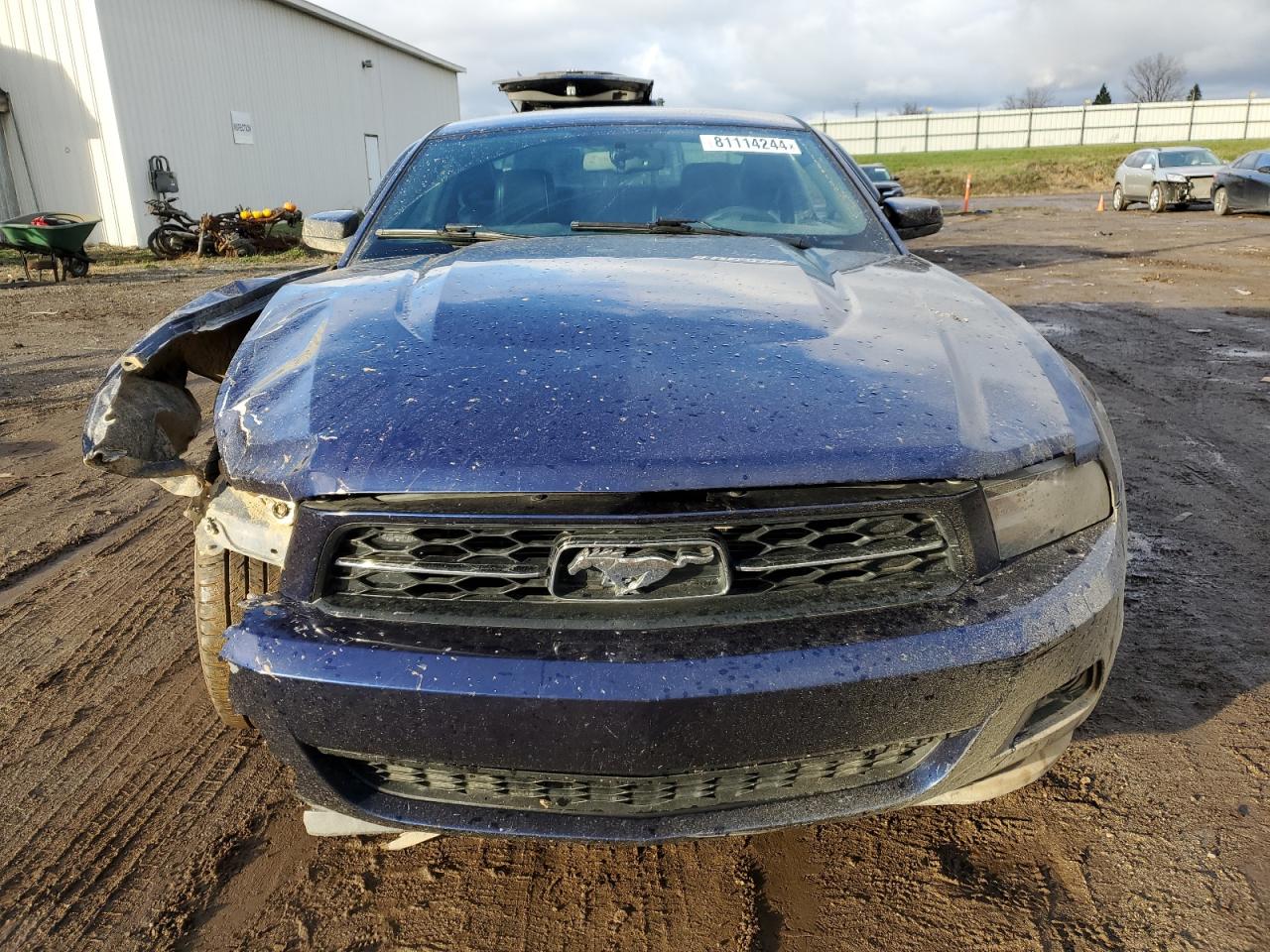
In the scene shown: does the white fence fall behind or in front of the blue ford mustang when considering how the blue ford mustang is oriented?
behind

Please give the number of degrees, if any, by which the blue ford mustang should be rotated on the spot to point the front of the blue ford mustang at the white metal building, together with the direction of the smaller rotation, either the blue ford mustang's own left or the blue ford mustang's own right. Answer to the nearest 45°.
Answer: approximately 135° to the blue ford mustang's own right

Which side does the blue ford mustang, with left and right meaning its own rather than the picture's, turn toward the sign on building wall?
back

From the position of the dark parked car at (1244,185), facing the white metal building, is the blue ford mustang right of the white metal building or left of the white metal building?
left

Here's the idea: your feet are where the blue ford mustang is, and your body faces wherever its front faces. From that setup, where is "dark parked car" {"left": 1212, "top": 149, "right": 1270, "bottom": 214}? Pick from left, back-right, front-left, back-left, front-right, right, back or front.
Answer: back-left

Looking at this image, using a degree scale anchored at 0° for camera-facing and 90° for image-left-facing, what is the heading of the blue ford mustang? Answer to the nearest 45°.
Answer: approximately 0°

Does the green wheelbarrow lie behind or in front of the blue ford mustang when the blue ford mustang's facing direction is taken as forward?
behind
